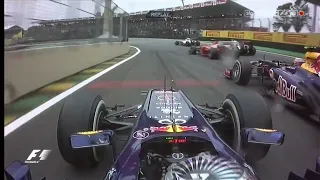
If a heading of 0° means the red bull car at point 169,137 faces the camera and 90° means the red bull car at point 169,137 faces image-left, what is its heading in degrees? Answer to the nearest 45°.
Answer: approximately 180°

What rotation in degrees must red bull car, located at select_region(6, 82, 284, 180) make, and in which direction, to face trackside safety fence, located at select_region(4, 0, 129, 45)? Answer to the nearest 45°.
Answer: approximately 45° to its left

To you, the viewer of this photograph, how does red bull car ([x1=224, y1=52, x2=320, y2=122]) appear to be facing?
facing away from the viewer and to the left of the viewer

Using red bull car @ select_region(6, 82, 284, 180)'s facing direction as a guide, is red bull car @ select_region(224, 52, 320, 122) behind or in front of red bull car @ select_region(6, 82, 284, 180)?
in front
